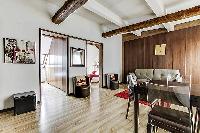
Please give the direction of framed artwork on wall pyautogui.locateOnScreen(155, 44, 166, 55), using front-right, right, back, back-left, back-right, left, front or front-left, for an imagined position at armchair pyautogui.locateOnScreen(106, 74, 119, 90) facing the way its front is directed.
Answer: front-left

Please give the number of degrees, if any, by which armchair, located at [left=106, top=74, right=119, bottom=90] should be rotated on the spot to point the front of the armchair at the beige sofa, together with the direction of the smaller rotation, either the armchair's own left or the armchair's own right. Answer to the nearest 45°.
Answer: approximately 45° to the armchair's own left

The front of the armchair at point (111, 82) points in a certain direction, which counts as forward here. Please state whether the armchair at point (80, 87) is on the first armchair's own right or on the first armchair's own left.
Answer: on the first armchair's own right

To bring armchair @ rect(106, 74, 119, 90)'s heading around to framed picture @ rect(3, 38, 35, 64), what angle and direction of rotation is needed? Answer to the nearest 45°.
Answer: approximately 90° to its right

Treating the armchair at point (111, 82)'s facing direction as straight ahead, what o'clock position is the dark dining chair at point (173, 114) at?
The dark dining chair is roughly at 1 o'clock from the armchair.

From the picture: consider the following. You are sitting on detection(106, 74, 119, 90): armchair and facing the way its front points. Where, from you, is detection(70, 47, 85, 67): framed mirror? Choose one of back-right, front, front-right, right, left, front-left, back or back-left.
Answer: right

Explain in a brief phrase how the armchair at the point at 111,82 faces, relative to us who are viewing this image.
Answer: facing the viewer and to the right of the viewer

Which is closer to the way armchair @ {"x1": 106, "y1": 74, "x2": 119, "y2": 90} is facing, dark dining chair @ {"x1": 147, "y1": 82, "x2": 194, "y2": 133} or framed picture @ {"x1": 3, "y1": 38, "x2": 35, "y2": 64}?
the dark dining chair

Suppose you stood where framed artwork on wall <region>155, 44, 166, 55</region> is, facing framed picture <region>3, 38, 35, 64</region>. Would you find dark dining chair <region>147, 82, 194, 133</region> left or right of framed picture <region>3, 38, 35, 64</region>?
left
